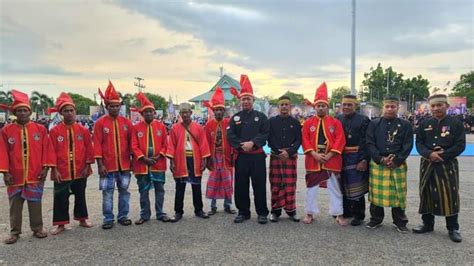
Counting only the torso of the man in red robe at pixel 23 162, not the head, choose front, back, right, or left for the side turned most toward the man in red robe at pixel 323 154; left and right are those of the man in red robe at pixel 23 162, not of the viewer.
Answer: left

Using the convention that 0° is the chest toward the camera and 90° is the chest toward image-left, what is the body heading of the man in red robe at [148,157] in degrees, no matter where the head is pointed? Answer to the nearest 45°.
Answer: approximately 0°

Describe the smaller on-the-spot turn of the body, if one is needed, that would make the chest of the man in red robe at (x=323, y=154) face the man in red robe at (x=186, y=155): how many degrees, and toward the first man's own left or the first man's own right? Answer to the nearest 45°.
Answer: approximately 90° to the first man's own right

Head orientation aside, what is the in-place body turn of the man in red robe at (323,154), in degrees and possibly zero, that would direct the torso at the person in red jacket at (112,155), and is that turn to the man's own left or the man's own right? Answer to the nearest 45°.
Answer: approximately 90° to the man's own right

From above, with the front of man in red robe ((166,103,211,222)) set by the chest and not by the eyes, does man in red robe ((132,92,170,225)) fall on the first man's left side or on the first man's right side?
on the first man's right side

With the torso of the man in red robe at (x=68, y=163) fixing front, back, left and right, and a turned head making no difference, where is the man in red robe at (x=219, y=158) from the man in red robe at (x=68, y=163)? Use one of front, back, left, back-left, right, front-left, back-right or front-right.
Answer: left

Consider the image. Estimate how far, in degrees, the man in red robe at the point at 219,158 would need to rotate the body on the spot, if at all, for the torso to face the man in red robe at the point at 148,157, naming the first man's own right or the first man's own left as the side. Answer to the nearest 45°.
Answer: approximately 90° to the first man's own right

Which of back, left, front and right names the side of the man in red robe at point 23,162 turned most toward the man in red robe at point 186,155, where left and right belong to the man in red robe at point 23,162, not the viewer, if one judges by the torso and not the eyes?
left
